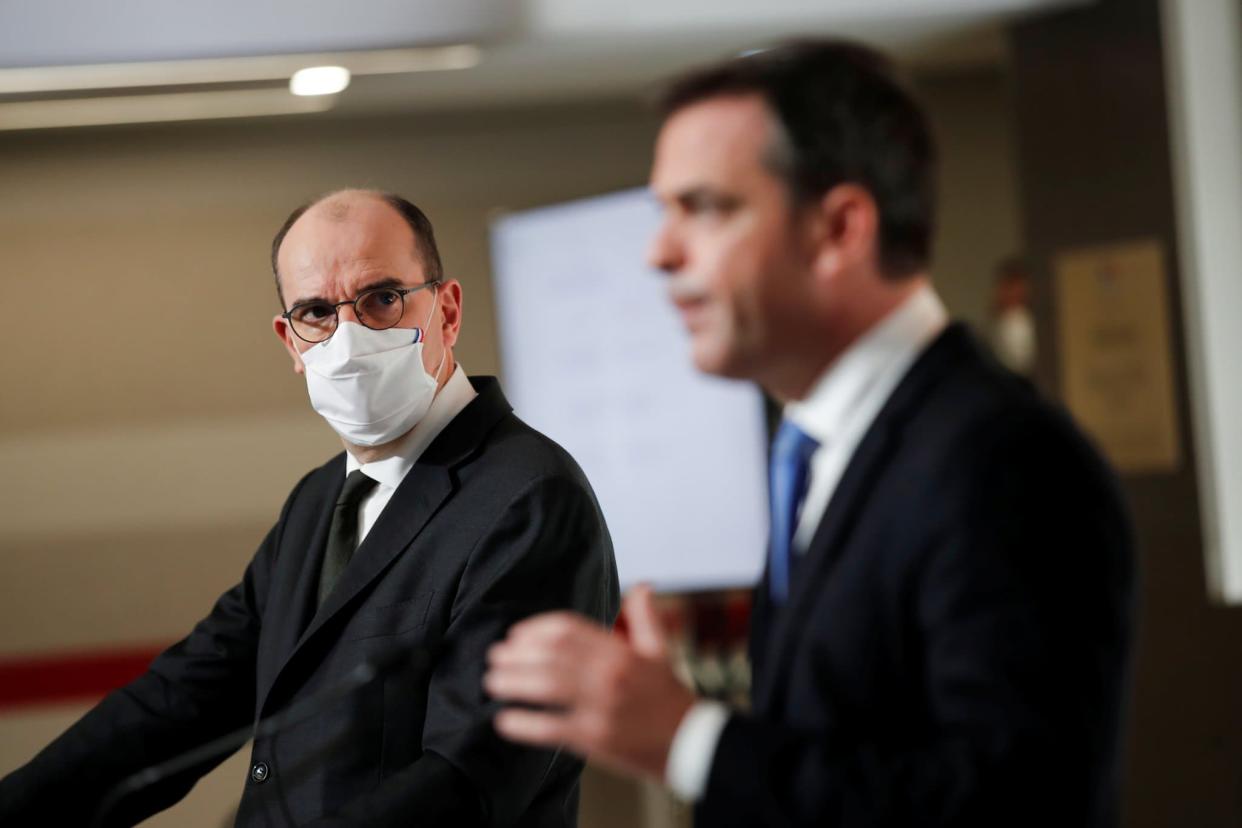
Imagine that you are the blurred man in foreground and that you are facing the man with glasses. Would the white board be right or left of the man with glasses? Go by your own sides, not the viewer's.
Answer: right

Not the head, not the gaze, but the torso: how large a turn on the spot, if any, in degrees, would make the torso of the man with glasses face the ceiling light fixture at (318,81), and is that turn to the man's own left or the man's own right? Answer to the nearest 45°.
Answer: approximately 135° to the man's own right

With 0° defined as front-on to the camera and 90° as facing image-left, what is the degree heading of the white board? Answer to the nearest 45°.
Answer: approximately 0°

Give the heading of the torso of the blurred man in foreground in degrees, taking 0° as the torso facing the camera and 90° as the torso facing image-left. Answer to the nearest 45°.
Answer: approximately 90°

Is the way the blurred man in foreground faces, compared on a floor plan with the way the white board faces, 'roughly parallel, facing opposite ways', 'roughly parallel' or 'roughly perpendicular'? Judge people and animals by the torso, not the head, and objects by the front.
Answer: roughly perpendicular

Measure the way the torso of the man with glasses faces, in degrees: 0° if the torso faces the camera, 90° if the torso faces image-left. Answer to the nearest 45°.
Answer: approximately 45°

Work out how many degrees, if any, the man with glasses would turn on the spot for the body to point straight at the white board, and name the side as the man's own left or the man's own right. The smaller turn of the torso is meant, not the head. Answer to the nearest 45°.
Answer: approximately 180°

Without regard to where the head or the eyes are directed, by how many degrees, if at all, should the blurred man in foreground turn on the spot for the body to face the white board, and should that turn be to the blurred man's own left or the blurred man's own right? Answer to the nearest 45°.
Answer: approximately 90° to the blurred man's own right

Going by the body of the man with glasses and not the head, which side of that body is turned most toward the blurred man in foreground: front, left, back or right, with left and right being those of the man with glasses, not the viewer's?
left

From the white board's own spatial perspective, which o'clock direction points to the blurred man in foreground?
The blurred man in foreground is roughly at 12 o'clock from the white board.

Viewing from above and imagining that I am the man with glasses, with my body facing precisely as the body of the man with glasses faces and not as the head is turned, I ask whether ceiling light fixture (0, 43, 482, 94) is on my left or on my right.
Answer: on my right

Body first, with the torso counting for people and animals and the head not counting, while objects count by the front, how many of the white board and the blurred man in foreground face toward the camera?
1
